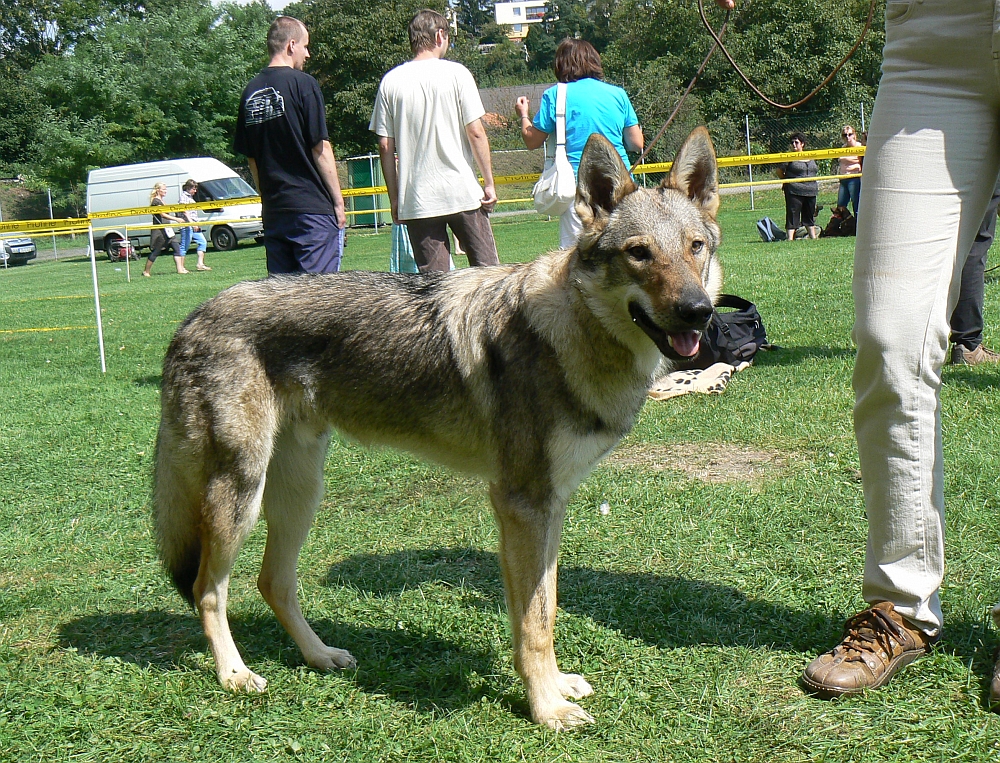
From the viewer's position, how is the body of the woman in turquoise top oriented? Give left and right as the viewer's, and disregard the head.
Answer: facing away from the viewer

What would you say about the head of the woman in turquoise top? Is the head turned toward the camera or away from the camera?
away from the camera

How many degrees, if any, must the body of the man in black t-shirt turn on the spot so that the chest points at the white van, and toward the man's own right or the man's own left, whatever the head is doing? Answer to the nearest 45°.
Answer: approximately 45° to the man's own left

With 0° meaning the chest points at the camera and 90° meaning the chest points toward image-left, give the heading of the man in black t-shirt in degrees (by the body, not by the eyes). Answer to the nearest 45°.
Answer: approximately 225°

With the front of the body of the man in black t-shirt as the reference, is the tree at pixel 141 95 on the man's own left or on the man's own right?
on the man's own left

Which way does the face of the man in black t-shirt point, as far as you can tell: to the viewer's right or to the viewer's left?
to the viewer's right
